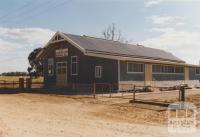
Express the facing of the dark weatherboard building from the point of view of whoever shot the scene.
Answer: facing the viewer and to the left of the viewer
